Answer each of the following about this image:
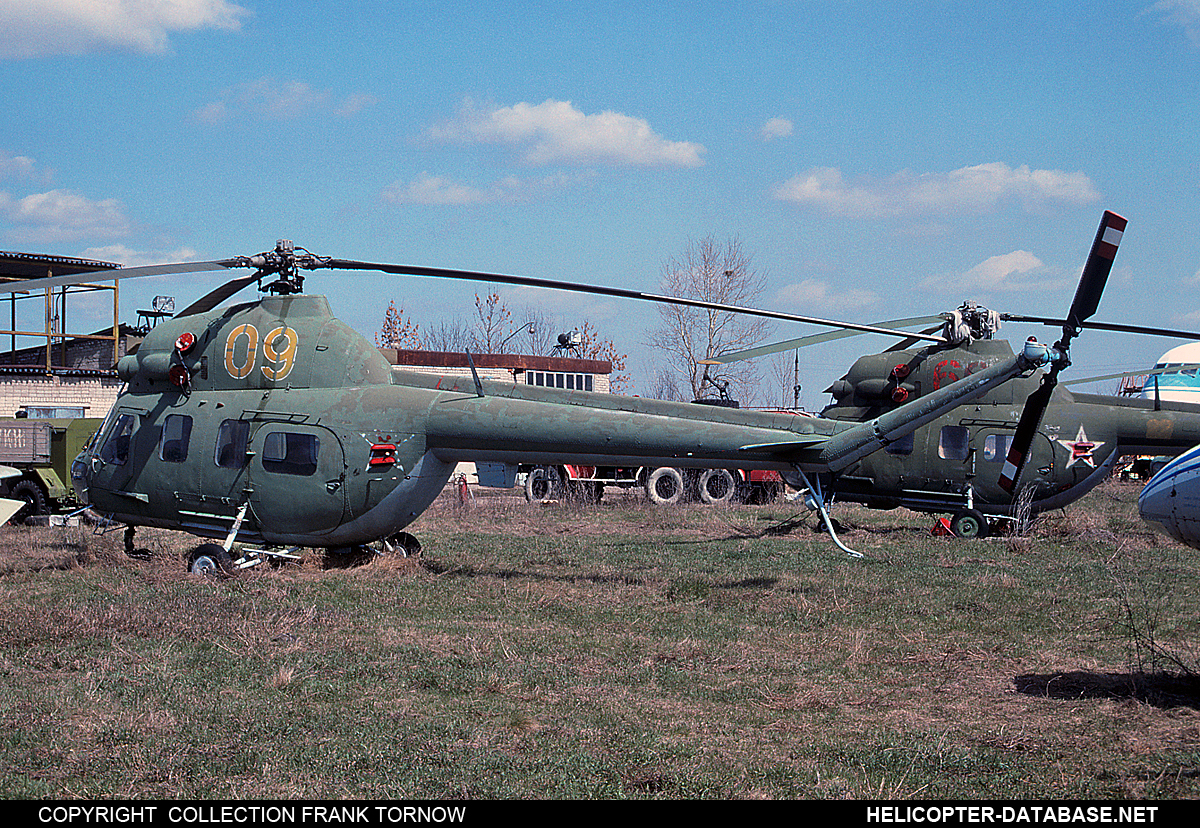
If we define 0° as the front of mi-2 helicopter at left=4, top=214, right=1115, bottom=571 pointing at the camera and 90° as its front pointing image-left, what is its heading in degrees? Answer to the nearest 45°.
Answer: approximately 90°

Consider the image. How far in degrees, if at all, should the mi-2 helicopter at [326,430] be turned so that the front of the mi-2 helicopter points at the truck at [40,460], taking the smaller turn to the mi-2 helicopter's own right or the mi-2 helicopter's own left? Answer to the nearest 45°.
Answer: approximately 45° to the mi-2 helicopter's own right

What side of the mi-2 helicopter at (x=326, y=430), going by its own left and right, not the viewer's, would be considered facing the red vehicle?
right
